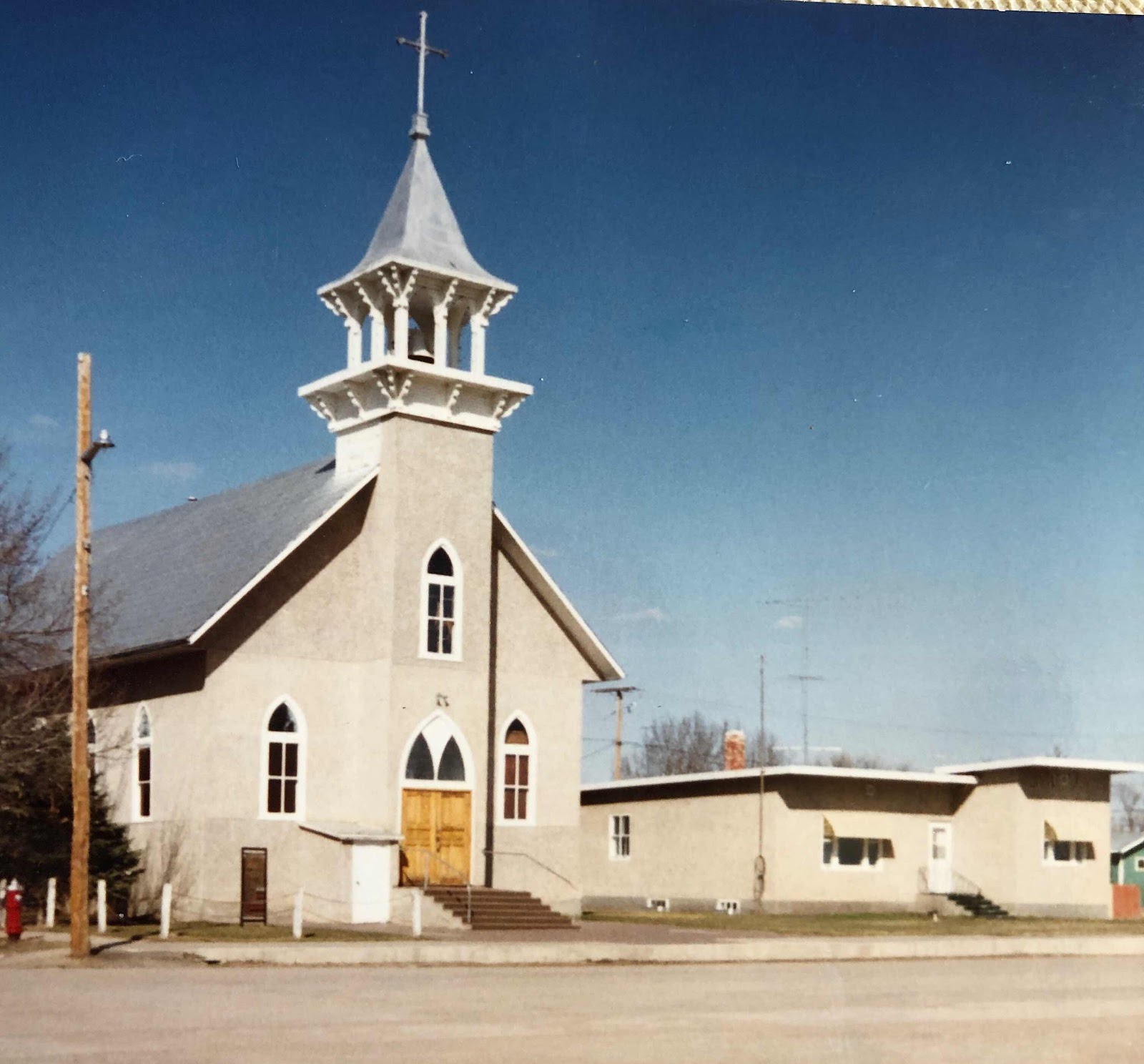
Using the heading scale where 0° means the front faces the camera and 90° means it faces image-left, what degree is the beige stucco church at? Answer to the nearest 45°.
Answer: approximately 315°

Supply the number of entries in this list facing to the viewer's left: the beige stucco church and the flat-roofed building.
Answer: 0

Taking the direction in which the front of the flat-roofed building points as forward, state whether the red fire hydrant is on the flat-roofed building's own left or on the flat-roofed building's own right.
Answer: on the flat-roofed building's own right

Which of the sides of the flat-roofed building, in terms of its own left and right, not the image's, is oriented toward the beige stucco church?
right

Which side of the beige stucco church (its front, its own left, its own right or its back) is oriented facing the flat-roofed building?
left

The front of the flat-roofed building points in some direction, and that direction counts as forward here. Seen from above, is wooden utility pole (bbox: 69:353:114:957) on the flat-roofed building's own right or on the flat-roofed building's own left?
on the flat-roofed building's own right

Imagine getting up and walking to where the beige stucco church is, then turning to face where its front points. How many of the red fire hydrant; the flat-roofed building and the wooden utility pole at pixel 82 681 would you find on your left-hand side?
1

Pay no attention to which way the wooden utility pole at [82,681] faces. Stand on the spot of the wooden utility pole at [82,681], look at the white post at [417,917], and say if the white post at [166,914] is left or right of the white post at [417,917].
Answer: left

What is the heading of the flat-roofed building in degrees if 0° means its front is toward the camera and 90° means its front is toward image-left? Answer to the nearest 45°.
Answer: approximately 315°

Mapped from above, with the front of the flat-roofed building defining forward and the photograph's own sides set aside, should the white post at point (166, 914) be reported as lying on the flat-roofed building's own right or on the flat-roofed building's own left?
on the flat-roofed building's own right
